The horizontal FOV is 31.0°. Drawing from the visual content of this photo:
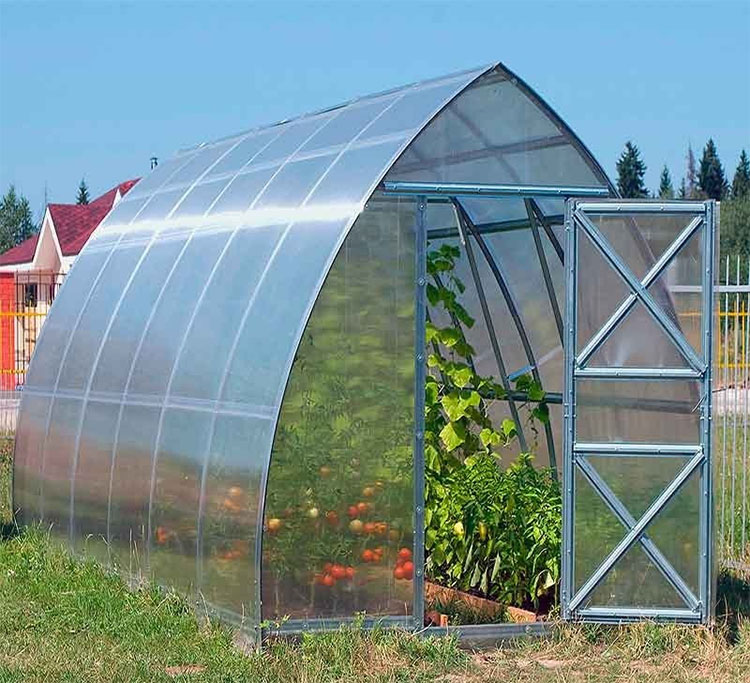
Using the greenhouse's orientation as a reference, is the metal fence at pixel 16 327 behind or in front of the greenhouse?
behind

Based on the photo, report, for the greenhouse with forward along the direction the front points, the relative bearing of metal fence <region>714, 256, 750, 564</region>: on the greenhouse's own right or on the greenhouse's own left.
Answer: on the greenhouse's own left

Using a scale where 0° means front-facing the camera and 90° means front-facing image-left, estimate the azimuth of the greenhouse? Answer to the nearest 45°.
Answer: approximately 315°
